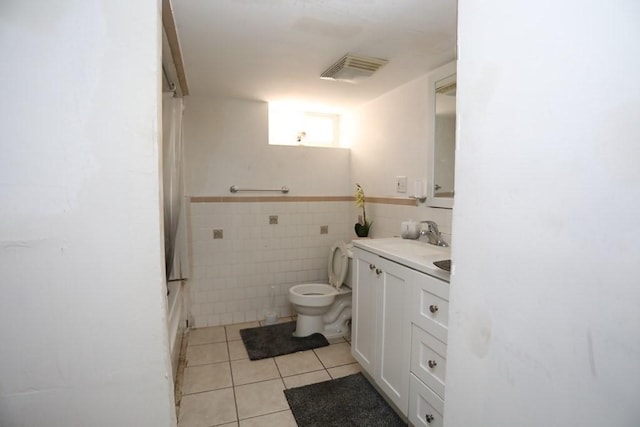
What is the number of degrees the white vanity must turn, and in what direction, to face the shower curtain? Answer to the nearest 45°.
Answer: approximately 45° to its right

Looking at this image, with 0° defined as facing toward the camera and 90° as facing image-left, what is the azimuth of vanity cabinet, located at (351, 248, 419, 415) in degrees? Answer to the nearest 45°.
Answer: approximately 45°

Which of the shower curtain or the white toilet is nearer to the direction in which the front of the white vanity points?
the shower curtain

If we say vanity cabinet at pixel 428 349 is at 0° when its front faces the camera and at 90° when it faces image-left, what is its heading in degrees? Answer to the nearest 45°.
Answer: approximately 45°

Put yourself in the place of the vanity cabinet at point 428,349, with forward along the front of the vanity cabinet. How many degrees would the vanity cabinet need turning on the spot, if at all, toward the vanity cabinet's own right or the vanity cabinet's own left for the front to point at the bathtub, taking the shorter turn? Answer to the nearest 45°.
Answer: approximately 45° to the vanity cabinet's own right

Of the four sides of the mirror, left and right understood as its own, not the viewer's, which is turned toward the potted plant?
right

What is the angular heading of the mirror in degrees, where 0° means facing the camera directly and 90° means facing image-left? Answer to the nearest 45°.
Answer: approximately 45°
